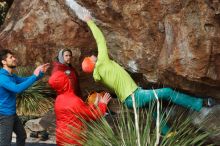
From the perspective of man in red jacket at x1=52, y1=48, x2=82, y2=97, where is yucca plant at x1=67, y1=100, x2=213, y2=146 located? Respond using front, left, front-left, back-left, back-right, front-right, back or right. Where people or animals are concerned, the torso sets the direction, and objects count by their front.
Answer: front

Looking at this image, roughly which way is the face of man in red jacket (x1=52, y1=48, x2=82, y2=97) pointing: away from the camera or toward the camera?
toward the camera

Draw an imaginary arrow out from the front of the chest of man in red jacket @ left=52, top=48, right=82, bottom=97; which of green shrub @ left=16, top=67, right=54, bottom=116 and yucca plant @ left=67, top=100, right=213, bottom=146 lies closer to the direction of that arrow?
the yucca plant

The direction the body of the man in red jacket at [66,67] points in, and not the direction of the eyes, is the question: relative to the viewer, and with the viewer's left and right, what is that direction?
facing the viewer and to the right of the viewer
